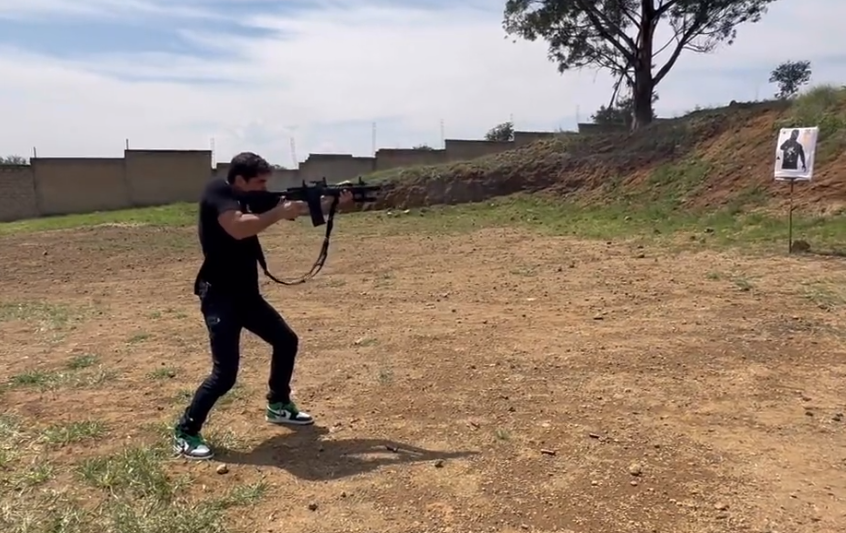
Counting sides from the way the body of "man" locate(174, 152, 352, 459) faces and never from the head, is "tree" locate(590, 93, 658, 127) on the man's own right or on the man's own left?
on the man's own left

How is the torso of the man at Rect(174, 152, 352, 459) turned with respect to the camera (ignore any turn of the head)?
to the viewer's right

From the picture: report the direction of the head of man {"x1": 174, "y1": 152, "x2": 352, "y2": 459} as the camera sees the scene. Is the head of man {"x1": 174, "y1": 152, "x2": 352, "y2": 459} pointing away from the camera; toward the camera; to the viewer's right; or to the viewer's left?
to the viewer's right
